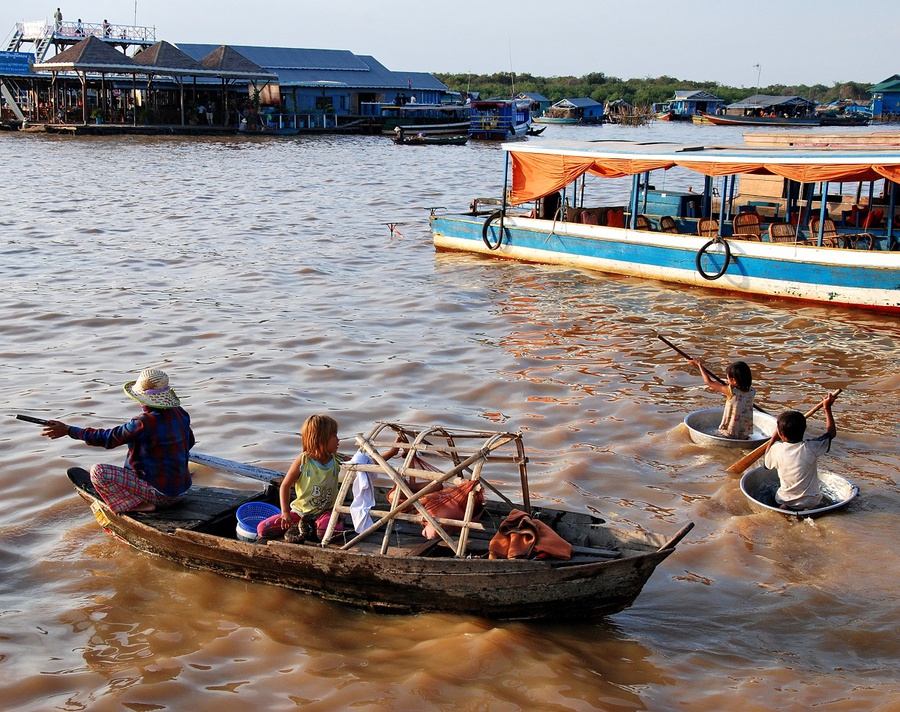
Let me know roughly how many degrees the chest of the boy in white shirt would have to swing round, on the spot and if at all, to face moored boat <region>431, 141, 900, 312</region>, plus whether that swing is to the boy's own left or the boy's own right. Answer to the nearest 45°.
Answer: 0° — they already face it

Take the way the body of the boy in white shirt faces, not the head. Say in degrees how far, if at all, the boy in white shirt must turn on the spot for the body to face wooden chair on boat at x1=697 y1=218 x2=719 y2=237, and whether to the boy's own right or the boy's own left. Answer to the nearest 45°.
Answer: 0° — they already face it

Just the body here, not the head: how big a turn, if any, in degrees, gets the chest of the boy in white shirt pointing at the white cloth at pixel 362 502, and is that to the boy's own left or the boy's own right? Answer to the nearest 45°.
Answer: approximately 135° to the boy's own left

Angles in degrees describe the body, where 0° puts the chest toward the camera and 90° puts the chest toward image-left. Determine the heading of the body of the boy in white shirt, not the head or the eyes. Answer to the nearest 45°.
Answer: approximately 180°

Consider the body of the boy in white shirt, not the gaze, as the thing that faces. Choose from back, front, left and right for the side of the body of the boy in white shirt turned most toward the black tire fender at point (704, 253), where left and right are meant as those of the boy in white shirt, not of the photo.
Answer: front

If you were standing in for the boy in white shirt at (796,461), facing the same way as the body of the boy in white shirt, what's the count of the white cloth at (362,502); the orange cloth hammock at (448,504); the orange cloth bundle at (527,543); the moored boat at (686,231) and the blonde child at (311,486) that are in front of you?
1

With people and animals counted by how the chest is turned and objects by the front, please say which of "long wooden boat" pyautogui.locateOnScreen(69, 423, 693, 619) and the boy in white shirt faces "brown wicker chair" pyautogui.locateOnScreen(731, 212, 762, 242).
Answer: the boy in white shirt

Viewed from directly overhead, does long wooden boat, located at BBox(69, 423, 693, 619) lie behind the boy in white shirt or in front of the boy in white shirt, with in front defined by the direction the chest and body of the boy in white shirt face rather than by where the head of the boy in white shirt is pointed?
behind

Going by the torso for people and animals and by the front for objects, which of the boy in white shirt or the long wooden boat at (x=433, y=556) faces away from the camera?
the boy in white shirt

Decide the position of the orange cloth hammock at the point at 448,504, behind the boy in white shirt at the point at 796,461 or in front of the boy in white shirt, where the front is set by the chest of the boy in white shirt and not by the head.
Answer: behind
